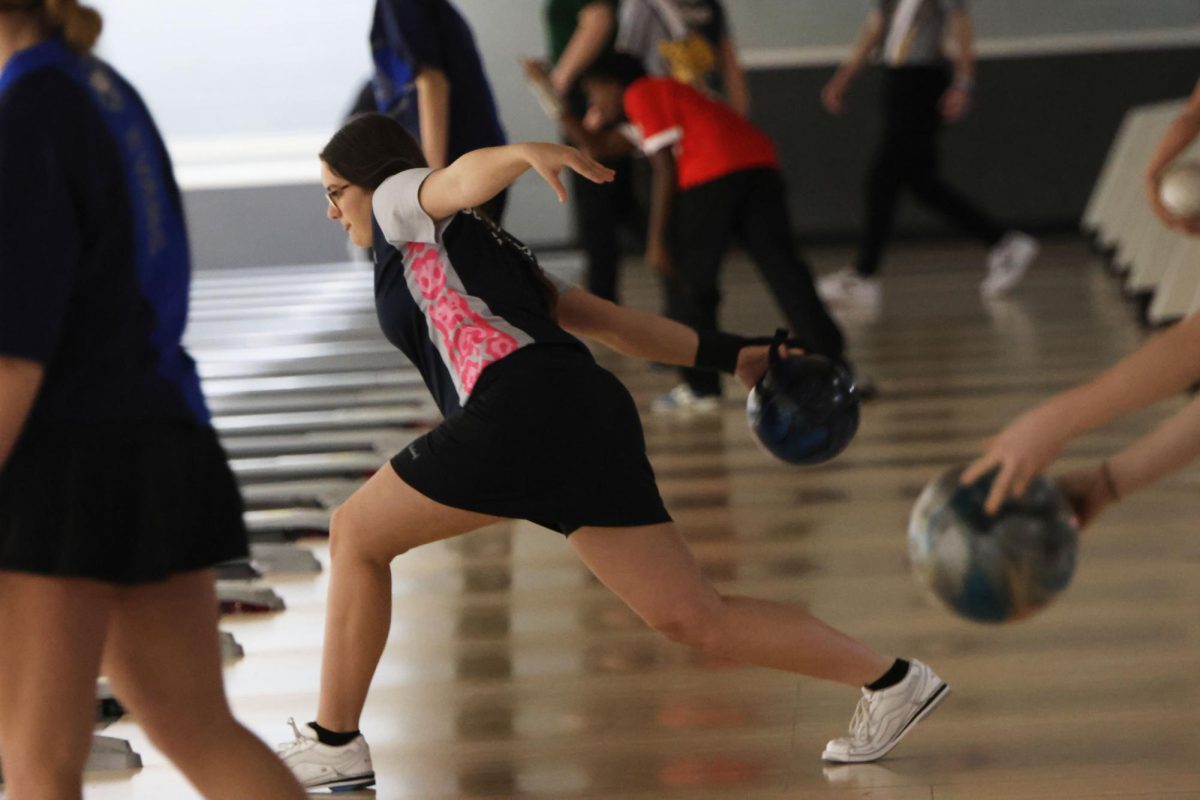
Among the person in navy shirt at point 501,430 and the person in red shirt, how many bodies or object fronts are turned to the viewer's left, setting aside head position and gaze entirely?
2

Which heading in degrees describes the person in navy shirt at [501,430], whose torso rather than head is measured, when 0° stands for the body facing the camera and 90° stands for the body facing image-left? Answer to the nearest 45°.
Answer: approximately 90°

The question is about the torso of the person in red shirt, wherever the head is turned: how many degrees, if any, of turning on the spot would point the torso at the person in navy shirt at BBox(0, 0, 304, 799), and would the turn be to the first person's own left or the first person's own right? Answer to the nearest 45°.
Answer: approximately 90° to the first person's own left

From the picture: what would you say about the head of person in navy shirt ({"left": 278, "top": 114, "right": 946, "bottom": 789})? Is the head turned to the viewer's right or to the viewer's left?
to the viewer's left

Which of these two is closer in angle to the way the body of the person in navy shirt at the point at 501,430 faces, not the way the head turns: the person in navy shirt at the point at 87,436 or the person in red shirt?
the person in navy shirt

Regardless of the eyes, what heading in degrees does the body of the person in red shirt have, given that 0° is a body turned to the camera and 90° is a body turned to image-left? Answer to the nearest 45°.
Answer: approximately 90°

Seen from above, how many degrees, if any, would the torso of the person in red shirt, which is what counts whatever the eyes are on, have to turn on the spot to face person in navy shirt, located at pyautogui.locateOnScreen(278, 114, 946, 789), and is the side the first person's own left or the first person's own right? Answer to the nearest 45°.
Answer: approximately 90° to the first person's own left
